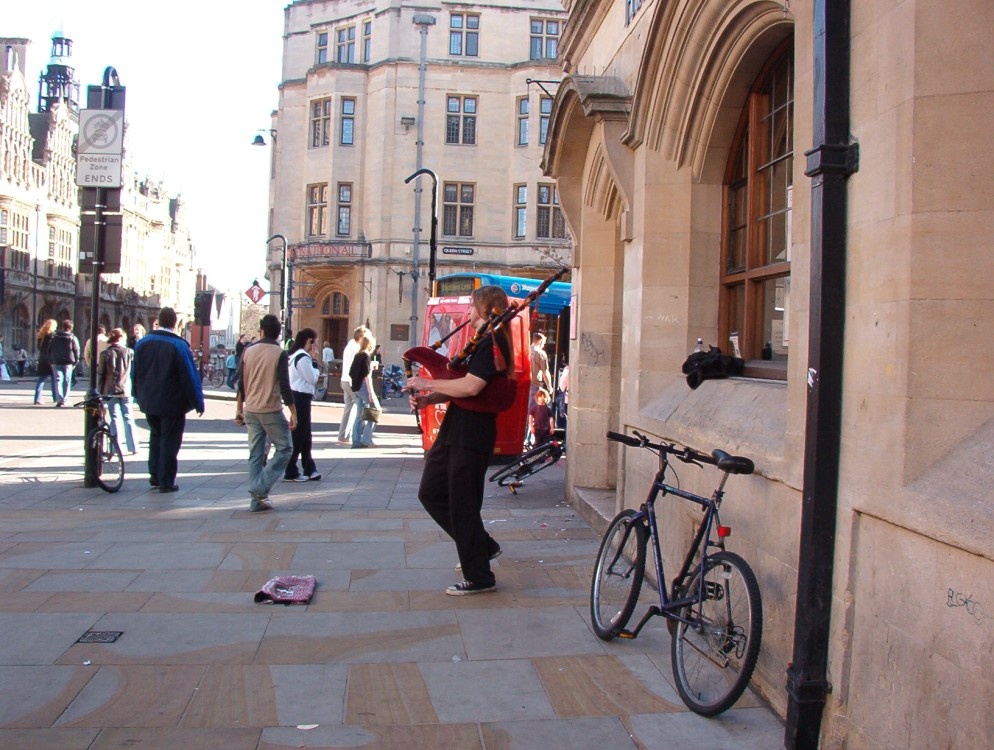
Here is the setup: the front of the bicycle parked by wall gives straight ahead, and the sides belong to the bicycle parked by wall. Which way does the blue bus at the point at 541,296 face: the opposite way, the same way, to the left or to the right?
to the left

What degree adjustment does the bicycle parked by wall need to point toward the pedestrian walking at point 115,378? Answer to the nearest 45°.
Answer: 0° — it already faces them

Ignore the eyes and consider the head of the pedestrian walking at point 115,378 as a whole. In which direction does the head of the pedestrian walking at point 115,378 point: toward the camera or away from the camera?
away from the camera

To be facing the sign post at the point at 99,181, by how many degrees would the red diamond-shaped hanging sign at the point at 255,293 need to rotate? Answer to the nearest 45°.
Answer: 0° — it already faces it

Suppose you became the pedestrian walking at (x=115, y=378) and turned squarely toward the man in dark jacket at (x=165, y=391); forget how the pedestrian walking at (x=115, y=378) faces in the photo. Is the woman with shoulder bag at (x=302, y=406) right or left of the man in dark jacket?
left

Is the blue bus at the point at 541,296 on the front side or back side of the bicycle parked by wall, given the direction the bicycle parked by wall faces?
on the front side

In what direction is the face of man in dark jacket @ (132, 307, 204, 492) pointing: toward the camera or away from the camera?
away from the camera

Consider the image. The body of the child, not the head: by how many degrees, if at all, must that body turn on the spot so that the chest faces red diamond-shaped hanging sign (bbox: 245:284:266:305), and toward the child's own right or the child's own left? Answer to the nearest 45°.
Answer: approximately 135° to the child's own right

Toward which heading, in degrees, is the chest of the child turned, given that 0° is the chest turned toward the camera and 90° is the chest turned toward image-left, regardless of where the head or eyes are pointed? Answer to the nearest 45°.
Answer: approximately 0°
